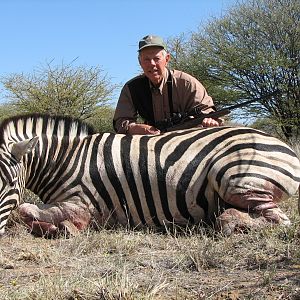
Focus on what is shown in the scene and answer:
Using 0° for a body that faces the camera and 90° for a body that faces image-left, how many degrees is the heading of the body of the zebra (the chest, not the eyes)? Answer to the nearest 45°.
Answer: approximately 90°

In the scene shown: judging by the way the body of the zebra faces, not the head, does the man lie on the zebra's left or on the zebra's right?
on the zebra's right

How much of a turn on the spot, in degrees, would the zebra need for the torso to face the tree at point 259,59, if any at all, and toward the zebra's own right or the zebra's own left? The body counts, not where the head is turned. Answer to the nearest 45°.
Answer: approximately 90° to the zebra's own right
